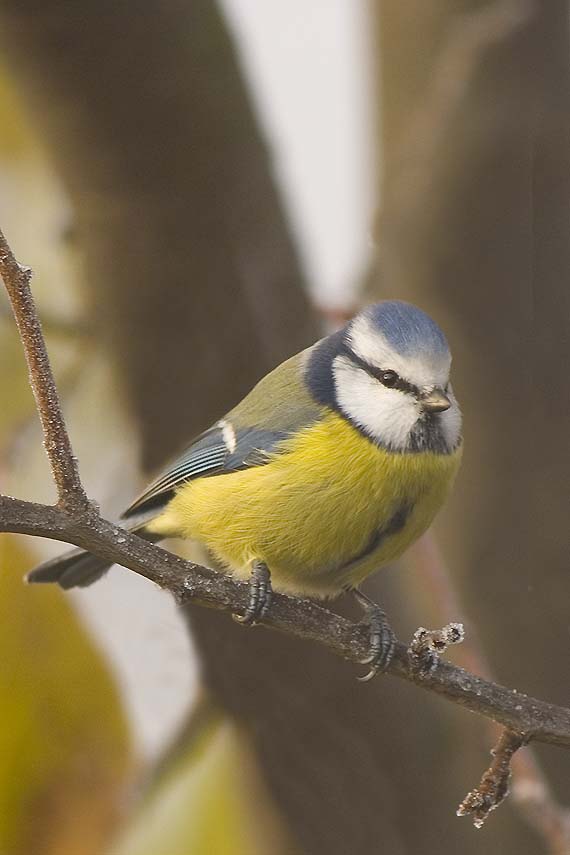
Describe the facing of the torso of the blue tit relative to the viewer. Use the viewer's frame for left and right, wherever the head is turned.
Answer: facing the viewer and to the right of the viewer
